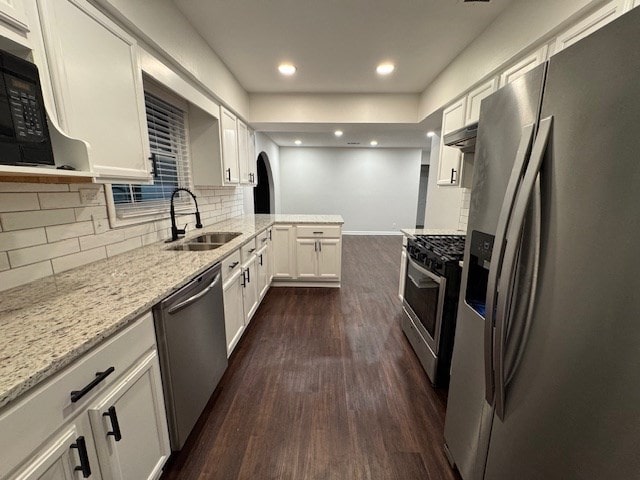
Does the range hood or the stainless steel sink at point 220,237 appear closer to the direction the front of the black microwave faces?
the range hood

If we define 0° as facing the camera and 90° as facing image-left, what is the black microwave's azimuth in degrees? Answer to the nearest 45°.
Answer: approximately 315°

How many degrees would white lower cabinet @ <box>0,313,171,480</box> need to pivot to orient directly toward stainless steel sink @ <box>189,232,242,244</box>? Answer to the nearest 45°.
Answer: approximately 90° to its left

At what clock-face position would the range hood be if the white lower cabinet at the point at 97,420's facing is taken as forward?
The range hood is roughly at 11 o'clock from the white lower cabinet.

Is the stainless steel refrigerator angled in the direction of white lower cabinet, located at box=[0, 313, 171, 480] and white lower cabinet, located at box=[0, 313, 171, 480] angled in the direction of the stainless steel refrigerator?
yes

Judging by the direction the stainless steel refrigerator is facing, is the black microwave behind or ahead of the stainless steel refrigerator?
ahead

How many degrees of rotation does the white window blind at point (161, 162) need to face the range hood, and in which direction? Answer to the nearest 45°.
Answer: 0° — it already faces it

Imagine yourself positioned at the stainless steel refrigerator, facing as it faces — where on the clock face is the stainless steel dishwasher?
The stainless steel dishwasher is roughly at 1 o'clock from the stainless steel refrigerator.

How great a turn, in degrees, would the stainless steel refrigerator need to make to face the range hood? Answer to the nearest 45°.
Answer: approximately 90° to its right

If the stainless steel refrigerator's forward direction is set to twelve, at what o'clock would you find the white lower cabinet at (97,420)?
The white lower cabinet is roughly at 12 o'clock from the stainless steel refrigerator.

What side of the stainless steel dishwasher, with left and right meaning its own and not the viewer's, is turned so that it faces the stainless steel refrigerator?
front

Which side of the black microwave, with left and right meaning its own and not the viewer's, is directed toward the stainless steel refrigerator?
front
